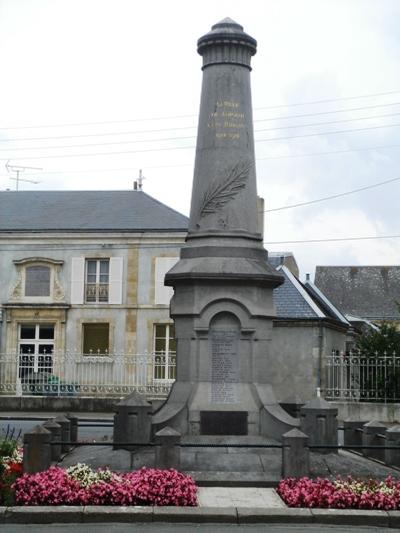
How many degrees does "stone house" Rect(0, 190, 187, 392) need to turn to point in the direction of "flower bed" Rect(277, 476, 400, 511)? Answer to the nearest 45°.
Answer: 0° — it already faces it

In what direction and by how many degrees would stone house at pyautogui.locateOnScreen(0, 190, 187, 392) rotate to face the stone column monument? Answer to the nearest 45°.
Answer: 0° — it already faces it

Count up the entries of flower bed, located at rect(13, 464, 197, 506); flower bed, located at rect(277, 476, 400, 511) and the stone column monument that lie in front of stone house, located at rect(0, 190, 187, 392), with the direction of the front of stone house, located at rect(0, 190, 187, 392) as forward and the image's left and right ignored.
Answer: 3

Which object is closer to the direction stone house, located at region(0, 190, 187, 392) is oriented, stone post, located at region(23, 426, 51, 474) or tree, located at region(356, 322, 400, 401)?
the stone post

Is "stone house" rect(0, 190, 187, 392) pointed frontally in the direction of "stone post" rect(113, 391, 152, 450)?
yes

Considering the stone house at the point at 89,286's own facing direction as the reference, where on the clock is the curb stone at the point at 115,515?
The curb stone is roughly at 12 o'clock from the stone house.

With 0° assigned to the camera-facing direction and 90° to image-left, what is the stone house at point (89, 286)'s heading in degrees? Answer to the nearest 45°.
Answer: approximately 0°

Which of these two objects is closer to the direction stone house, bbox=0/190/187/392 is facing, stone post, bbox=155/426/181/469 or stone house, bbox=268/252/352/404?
the stone post
